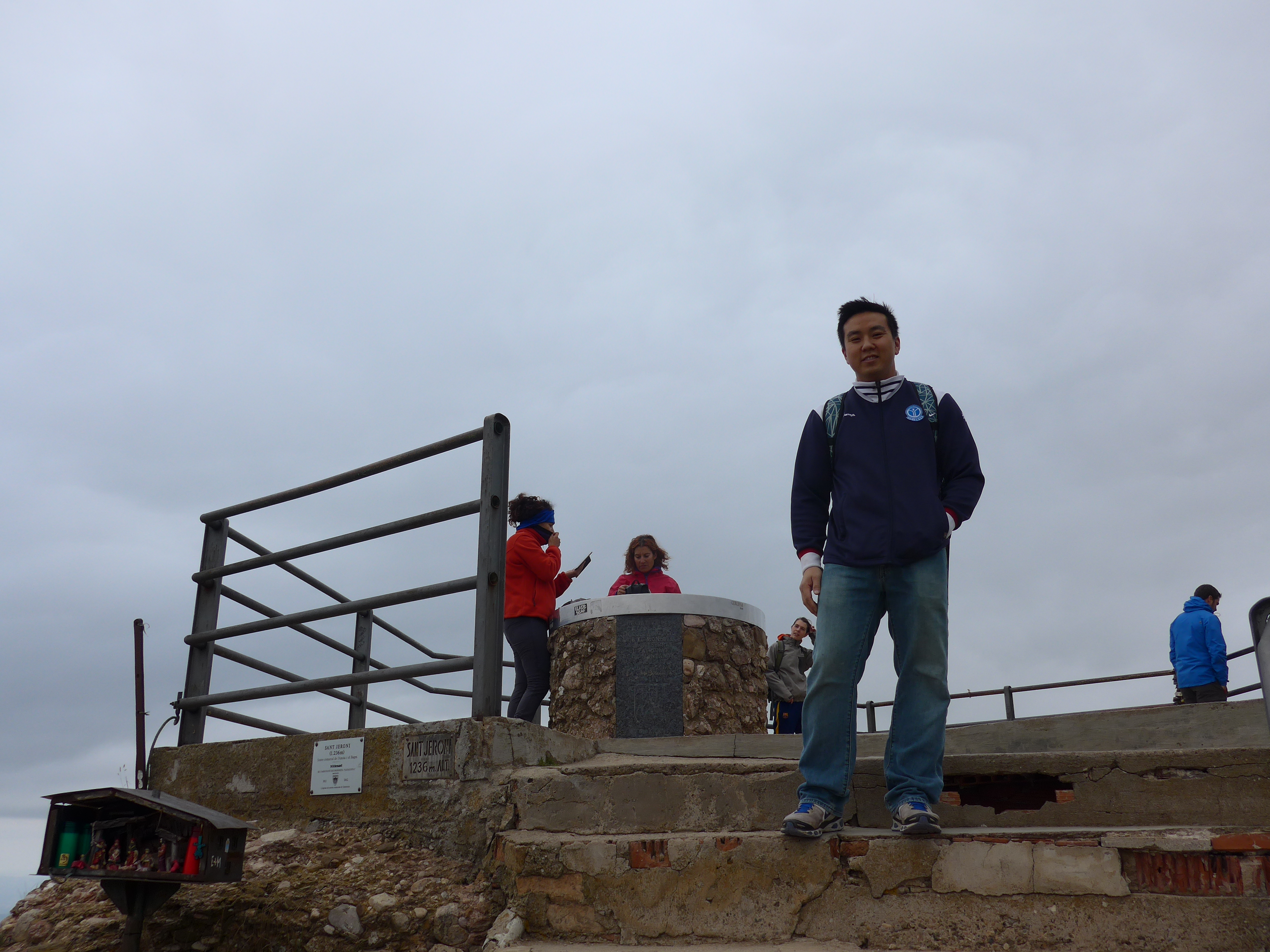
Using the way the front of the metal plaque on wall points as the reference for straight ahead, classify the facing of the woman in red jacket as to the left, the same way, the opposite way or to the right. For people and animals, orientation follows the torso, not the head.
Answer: to the left

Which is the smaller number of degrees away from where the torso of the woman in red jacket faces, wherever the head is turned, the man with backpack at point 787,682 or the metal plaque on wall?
the man with backpack

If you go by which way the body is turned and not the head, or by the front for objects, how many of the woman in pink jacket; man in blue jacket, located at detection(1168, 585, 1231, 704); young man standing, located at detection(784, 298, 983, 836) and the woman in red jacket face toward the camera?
2

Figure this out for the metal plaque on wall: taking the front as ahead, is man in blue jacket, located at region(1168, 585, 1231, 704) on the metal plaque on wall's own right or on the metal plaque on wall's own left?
on the metal plaque on wall's own left

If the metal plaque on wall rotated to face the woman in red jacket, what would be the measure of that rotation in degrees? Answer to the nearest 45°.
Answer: approximately 135° to its left

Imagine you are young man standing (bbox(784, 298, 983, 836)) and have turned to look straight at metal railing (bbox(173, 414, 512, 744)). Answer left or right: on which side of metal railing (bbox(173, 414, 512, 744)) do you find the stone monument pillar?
right

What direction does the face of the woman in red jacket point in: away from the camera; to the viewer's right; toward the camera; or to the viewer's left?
to the viewer's right

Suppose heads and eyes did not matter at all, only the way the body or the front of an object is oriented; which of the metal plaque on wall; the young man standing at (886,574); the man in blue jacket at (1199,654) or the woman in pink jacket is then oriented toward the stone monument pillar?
the woman in pink jacket

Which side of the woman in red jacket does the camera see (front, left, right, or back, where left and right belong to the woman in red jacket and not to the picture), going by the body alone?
right
